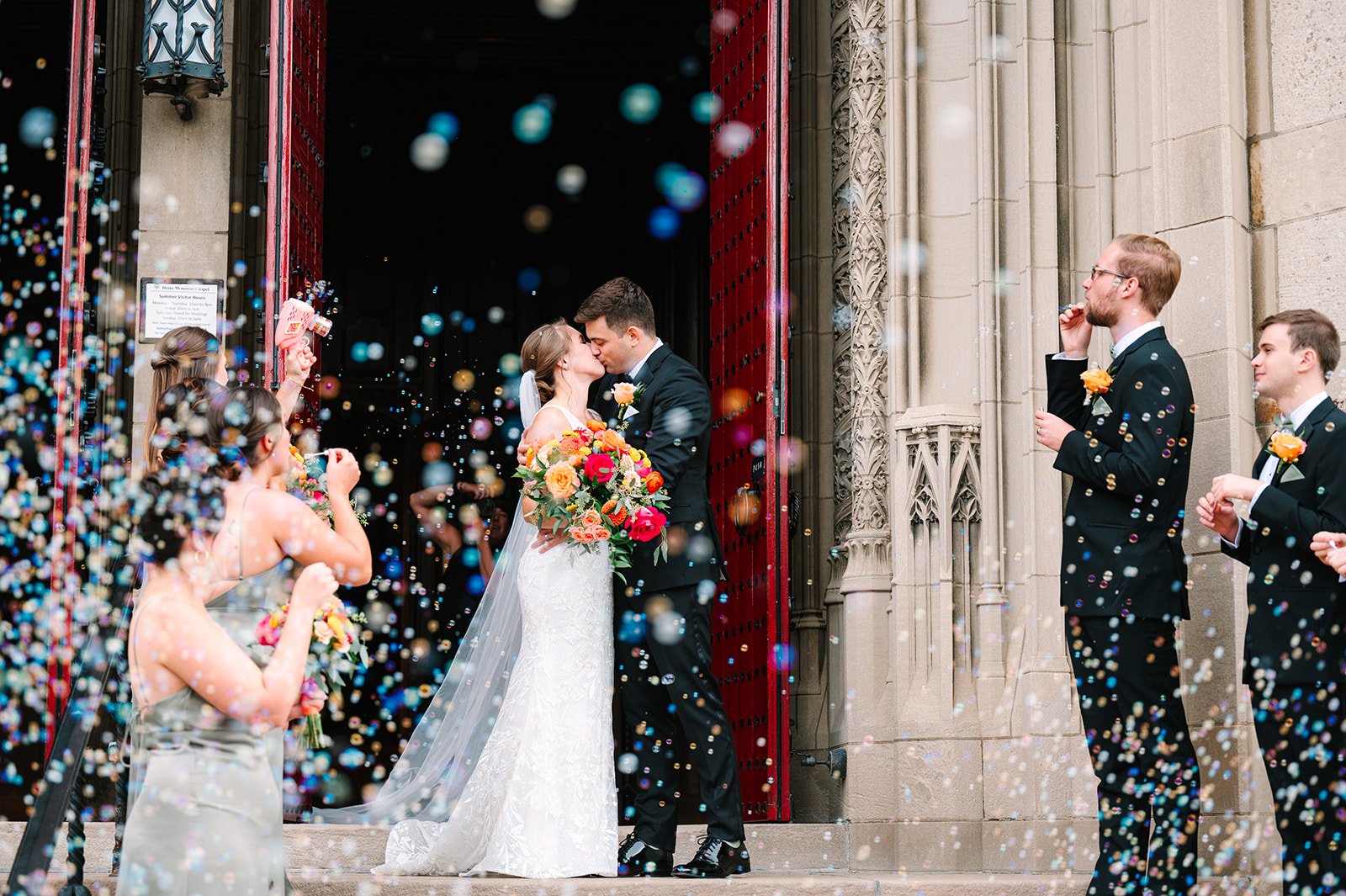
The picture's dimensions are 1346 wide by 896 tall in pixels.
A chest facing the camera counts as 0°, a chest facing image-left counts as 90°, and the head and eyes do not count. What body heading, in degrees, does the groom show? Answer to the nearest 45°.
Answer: approximately 90°

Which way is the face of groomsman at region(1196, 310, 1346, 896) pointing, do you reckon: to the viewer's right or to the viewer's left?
to the viewer's left

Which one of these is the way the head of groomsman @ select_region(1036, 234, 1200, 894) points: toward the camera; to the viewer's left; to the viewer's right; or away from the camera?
to the viewer's left

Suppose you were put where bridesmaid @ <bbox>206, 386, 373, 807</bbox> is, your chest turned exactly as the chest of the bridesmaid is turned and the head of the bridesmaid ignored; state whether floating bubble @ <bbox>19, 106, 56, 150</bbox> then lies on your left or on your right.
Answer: on your left

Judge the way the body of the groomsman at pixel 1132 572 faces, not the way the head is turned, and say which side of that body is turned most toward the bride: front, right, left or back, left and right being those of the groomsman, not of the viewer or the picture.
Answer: front

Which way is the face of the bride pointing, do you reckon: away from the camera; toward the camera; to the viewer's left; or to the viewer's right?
to the viewer's right

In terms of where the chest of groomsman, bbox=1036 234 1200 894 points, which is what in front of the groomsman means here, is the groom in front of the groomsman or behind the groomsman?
in front

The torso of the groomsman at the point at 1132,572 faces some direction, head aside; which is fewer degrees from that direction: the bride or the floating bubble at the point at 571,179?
the bride

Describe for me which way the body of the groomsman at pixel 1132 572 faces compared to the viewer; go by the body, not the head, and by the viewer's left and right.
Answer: facing to the left of the viewer

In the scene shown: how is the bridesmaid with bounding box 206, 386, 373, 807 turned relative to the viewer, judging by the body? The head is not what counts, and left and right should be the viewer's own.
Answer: facing away from the viewer and to the right of the viewer

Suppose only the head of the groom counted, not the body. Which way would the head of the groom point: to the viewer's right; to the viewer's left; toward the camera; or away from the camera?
to the viewer's left

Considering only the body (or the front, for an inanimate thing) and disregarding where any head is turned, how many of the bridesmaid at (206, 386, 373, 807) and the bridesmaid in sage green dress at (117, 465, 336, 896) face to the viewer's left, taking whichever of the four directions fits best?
0

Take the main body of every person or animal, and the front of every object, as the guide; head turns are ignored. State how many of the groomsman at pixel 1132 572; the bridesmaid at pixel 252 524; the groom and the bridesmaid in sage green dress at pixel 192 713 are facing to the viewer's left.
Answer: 2

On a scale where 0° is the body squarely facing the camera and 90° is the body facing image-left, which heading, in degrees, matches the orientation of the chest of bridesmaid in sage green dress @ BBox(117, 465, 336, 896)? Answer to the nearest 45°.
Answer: approximately 225°
